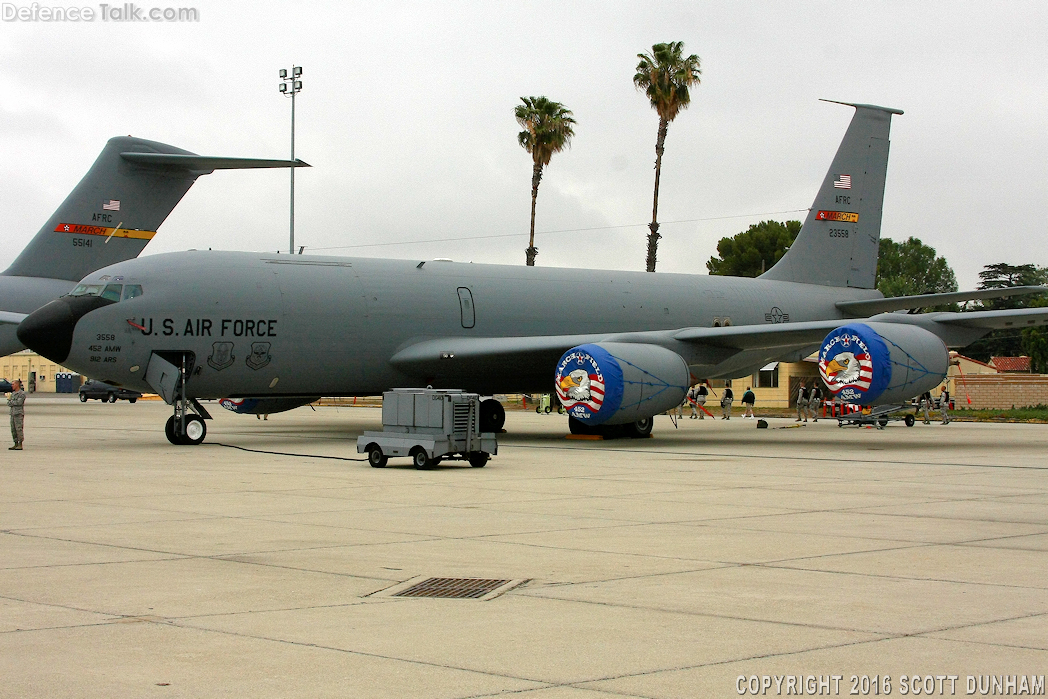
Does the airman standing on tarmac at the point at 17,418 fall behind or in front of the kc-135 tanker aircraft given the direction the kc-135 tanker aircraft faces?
in front

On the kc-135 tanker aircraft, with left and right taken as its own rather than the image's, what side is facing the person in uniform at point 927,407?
back

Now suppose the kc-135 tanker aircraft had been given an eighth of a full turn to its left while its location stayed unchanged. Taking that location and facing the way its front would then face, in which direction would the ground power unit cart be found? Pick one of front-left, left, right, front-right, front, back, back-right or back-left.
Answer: front

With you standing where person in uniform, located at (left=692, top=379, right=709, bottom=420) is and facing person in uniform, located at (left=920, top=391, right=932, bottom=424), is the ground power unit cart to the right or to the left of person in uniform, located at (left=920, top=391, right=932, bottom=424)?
right

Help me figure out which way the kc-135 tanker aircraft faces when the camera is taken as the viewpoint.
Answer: facing the viewer and to the left of the viewer

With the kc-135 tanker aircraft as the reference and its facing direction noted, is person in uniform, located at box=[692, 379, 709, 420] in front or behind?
behind

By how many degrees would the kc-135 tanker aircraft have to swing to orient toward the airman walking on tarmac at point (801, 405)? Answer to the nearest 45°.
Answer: approximately 180°

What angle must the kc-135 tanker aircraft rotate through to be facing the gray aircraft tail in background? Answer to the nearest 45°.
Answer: approximately 90° to its right

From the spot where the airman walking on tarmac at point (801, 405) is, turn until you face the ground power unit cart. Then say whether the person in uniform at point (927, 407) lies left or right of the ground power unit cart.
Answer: left
